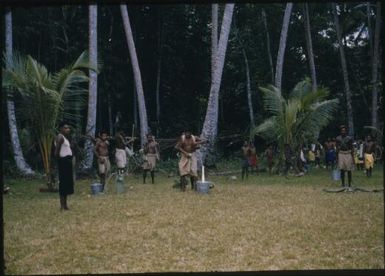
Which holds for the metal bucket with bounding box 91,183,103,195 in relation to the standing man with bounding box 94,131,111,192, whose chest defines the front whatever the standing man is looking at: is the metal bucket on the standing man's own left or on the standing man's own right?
on the standing man's own right

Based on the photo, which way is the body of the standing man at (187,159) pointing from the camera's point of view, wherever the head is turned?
toward the camera

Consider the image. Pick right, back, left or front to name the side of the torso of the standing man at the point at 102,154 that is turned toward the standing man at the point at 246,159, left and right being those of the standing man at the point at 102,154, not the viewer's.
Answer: left

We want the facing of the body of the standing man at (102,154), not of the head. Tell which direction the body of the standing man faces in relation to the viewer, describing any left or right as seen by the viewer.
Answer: facing the viewer and to the right of the viewer

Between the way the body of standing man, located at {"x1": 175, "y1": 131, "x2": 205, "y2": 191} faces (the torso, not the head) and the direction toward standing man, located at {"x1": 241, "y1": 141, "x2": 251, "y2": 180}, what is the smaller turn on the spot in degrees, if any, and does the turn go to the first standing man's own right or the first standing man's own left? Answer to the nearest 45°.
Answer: approximately 135° to the first standing man's own left

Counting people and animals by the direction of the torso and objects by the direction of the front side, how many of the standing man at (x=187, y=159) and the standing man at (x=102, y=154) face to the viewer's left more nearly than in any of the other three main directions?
0

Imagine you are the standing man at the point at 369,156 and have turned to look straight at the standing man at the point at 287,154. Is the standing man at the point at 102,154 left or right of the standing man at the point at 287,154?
left

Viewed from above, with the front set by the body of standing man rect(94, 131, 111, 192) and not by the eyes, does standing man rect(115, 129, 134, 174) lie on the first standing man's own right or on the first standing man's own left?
on the first standing man's own left

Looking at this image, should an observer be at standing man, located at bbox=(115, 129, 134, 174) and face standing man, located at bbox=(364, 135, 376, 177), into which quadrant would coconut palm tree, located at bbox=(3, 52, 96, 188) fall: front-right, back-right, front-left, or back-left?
back-right

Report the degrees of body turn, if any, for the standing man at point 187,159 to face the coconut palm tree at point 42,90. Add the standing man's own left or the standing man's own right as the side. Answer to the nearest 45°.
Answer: approximately 90° to the standing man's own right

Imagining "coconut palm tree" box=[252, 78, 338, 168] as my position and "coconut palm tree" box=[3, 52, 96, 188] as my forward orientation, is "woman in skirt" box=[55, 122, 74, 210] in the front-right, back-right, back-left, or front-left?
front-left

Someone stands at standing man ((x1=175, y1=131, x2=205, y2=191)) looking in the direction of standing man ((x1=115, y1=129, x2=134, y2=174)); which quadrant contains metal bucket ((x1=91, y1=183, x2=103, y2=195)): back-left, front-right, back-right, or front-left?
front-left

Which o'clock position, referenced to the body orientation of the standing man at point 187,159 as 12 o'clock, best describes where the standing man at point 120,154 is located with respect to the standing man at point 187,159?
the standing man at point 120,154 is roughly at 4 o'clock from the standing man at point 187,159.

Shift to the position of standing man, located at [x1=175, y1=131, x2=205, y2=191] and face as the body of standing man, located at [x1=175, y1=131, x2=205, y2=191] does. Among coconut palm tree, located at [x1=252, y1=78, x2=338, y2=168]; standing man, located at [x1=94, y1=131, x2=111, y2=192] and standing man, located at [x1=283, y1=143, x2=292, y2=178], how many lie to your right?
1

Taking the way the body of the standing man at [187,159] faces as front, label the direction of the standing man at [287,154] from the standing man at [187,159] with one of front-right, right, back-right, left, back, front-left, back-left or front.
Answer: back-left
